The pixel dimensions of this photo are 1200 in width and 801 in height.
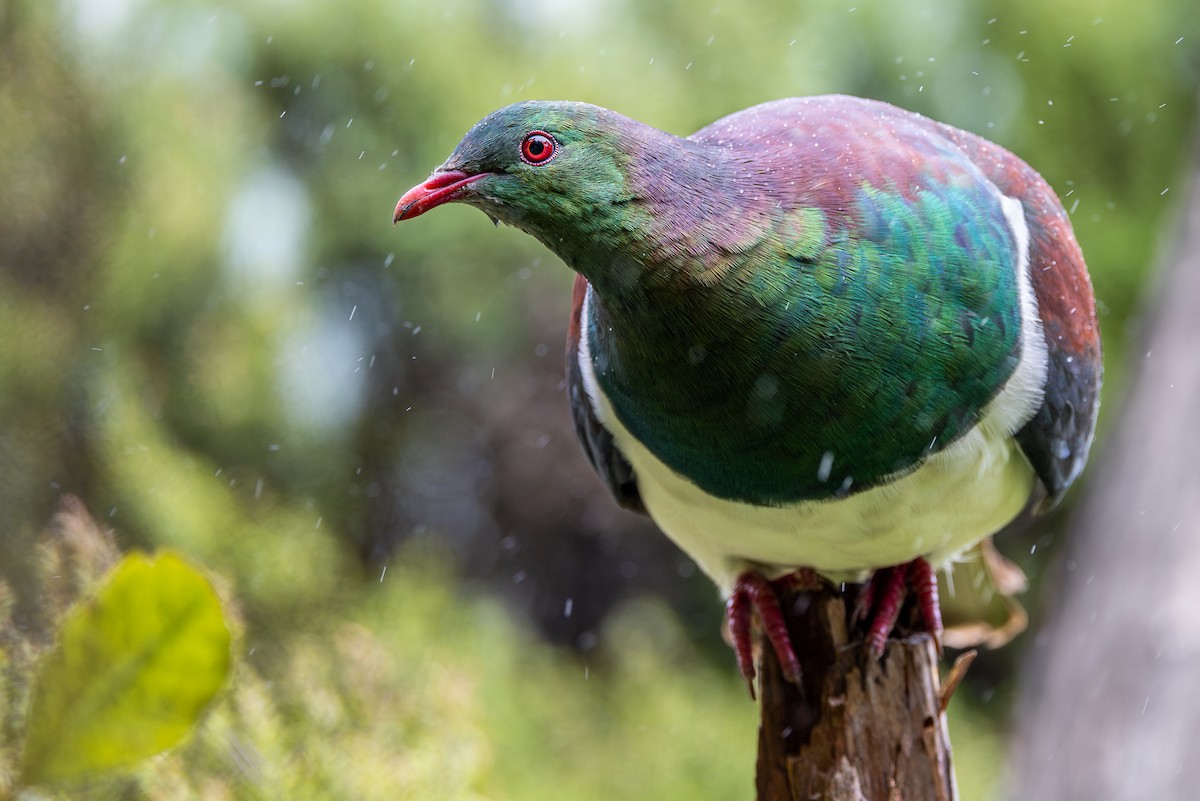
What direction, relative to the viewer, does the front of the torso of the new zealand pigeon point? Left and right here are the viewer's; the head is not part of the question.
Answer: facing the viewer and to the left of the viewer

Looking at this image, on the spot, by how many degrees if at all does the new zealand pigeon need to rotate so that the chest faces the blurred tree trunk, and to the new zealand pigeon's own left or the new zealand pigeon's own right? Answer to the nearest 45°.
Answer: approximately 180°
